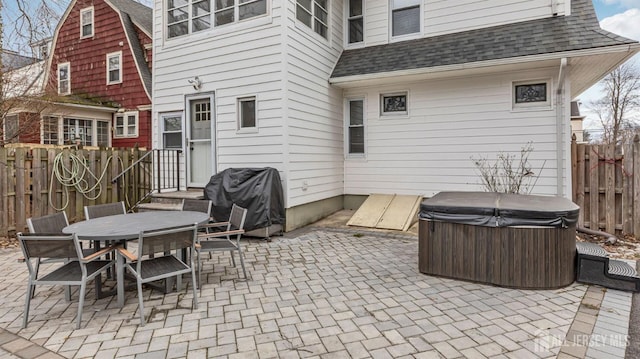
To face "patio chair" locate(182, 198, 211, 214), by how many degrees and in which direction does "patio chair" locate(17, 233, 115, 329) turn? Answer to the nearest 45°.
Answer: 0° — it already faces it

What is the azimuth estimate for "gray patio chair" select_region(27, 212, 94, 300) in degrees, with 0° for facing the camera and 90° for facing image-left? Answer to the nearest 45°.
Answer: approximately 315°

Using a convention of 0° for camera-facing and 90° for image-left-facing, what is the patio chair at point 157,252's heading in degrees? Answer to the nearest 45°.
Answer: approximately 135°

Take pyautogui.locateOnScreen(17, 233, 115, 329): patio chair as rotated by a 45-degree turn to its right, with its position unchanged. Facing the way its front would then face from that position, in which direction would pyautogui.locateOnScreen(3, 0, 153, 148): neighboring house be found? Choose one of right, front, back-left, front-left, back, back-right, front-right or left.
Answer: left

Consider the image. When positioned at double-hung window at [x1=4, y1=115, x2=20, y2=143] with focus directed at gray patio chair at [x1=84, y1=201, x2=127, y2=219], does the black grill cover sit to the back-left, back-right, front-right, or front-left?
front-left

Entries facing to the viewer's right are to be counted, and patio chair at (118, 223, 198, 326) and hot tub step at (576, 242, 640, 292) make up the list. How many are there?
1

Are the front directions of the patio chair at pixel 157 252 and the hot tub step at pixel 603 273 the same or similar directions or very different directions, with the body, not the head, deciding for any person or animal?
very different directions

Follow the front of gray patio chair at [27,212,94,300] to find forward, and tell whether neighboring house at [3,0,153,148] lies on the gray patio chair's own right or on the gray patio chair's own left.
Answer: on the gray patio chair's own left

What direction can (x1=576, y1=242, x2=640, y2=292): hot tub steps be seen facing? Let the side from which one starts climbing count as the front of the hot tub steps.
to the viewer's right

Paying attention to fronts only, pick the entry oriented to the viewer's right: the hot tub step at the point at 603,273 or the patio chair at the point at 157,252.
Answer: the hot tub step

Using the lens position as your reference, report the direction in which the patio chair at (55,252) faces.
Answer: facing away from the viewer and to the right of the viewer

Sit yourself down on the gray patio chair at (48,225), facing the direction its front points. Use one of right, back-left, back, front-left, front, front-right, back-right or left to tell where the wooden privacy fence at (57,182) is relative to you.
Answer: back-left

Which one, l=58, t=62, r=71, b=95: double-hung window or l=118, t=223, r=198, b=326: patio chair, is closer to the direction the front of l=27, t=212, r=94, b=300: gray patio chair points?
the patio chair
